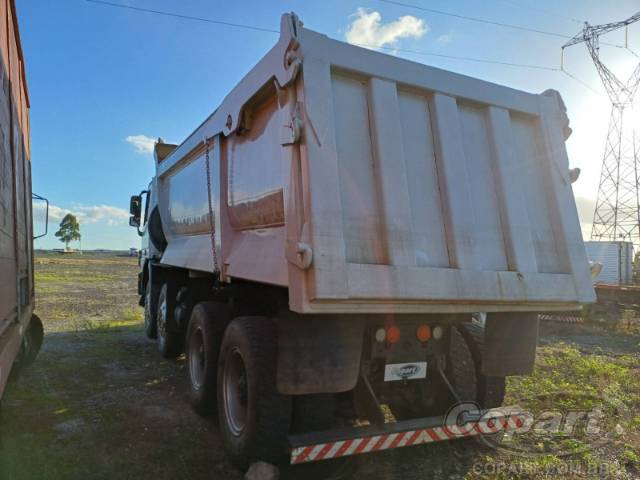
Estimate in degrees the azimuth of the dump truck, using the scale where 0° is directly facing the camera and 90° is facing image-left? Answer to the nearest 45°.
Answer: approximately 135°
